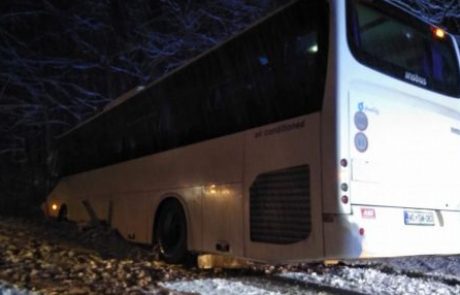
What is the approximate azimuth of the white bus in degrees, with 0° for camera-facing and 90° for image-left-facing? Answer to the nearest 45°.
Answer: approximately 135°
